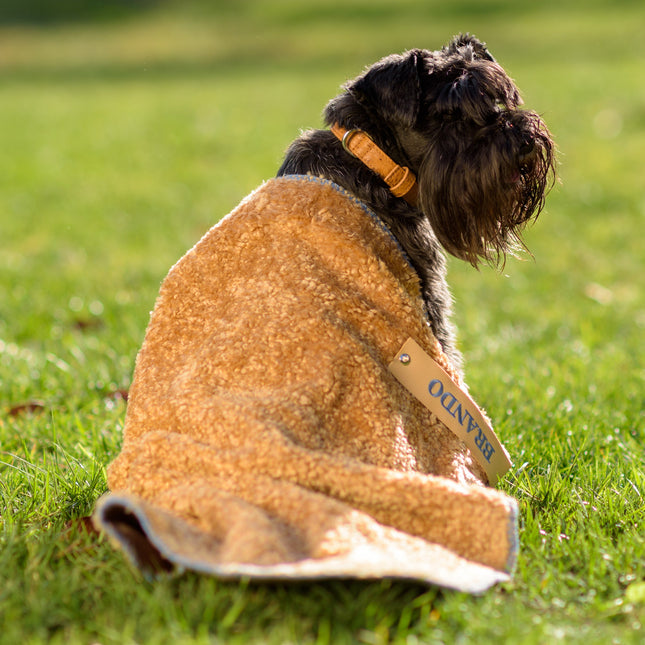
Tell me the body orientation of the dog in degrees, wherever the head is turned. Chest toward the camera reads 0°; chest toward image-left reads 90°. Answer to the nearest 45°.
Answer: approximately 270°
